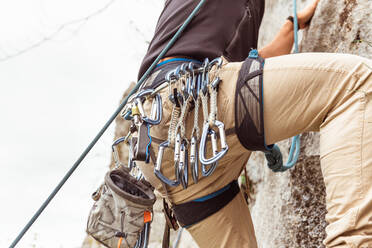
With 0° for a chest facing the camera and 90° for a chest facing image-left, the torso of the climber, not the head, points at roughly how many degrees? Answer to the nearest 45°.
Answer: approximately 270°
